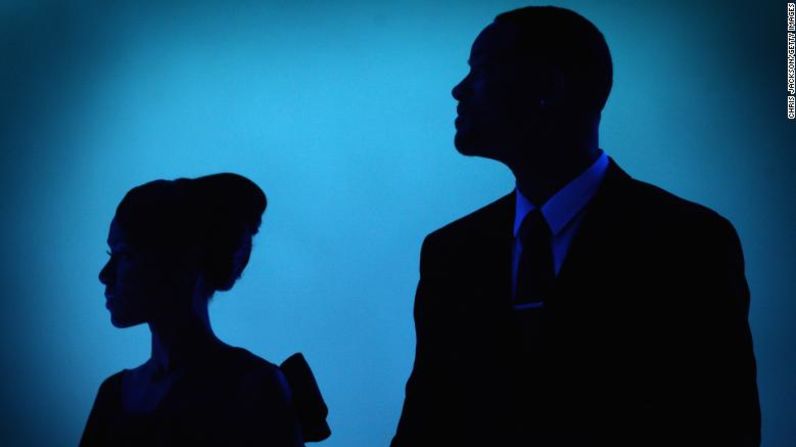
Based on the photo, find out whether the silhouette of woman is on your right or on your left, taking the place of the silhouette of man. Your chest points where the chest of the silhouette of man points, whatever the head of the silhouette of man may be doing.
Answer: on your right

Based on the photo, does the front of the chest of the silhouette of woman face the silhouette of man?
no

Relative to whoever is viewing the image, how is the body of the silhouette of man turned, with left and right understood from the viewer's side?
facing the viewer and to the left of the viewer

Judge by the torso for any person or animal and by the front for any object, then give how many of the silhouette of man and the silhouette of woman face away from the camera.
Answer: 0
